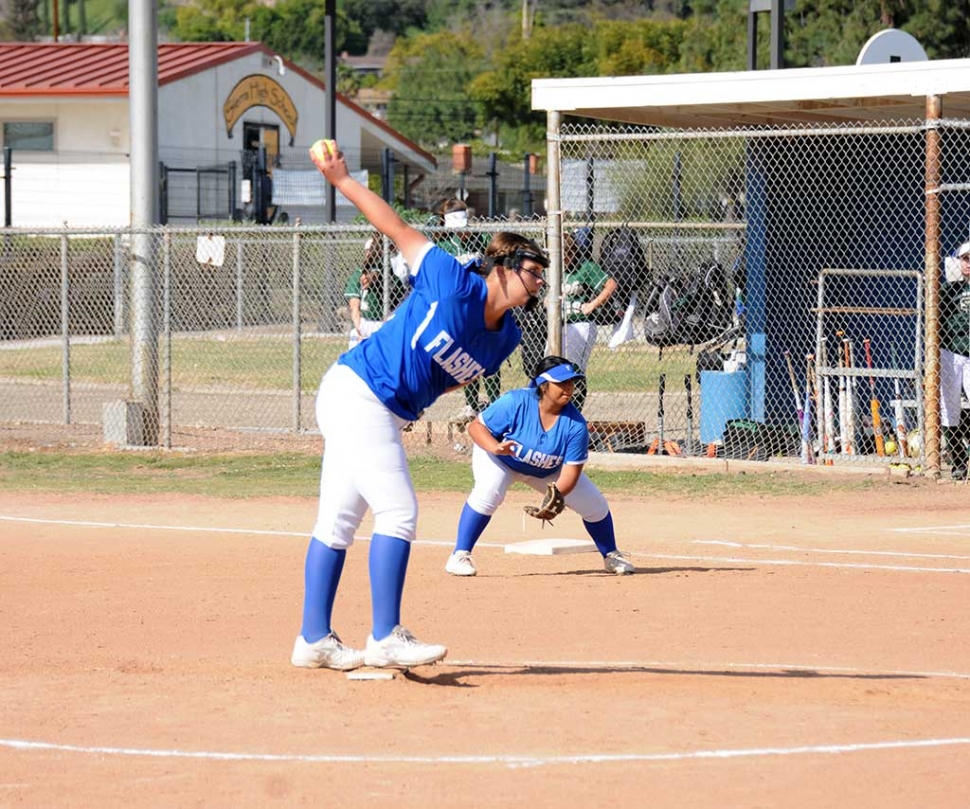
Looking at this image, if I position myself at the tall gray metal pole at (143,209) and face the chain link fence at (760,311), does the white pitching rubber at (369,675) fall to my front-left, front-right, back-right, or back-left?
front-right

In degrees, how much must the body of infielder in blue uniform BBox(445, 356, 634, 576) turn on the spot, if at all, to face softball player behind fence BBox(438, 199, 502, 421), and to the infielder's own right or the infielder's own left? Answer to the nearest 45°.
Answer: approximately 180°

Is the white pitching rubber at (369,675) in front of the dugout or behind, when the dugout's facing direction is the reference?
in front

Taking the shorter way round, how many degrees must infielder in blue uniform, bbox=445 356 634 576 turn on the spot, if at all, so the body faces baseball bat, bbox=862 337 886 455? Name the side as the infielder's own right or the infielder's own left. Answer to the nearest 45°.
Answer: approximately 135° to the infielder's own left

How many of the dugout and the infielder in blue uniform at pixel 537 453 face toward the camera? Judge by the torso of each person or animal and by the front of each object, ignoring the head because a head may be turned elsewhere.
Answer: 2

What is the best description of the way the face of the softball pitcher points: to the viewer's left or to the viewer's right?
to the viewer's right

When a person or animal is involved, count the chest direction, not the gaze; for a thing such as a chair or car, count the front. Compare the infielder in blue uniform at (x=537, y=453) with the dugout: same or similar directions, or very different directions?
same or similar directions

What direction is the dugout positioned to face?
toward the camera

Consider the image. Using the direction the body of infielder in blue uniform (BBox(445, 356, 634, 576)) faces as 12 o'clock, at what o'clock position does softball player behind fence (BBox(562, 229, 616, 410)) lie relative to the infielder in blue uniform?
The softball player behind fence is roughly at 6 o'clock from the infielder in blue uniform.

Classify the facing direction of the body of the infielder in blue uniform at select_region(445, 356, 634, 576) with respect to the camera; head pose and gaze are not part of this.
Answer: toward the camera

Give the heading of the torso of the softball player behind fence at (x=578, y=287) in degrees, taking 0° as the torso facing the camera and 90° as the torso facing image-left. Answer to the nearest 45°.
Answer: approximately 45°

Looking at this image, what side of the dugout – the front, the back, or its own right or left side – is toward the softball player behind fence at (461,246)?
right

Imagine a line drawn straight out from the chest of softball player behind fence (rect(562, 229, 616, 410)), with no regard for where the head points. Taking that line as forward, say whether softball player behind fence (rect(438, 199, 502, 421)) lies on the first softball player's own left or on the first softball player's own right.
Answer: on the first softball player's own right

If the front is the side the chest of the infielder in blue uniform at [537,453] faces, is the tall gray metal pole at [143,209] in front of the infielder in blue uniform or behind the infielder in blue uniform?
behind

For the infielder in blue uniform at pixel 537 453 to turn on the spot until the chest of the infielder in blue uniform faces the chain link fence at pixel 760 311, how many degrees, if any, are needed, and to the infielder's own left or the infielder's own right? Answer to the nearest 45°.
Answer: approximately 180°
